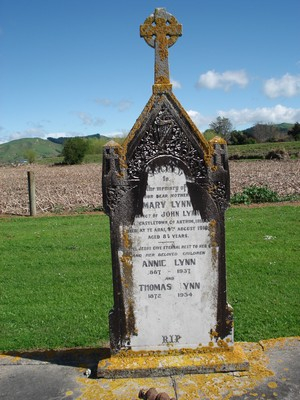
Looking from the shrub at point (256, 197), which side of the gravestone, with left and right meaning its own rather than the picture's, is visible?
back

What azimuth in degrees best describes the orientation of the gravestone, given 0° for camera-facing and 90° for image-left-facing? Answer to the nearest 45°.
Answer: approximately 0°

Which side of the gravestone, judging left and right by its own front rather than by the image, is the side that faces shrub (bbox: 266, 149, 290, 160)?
back
